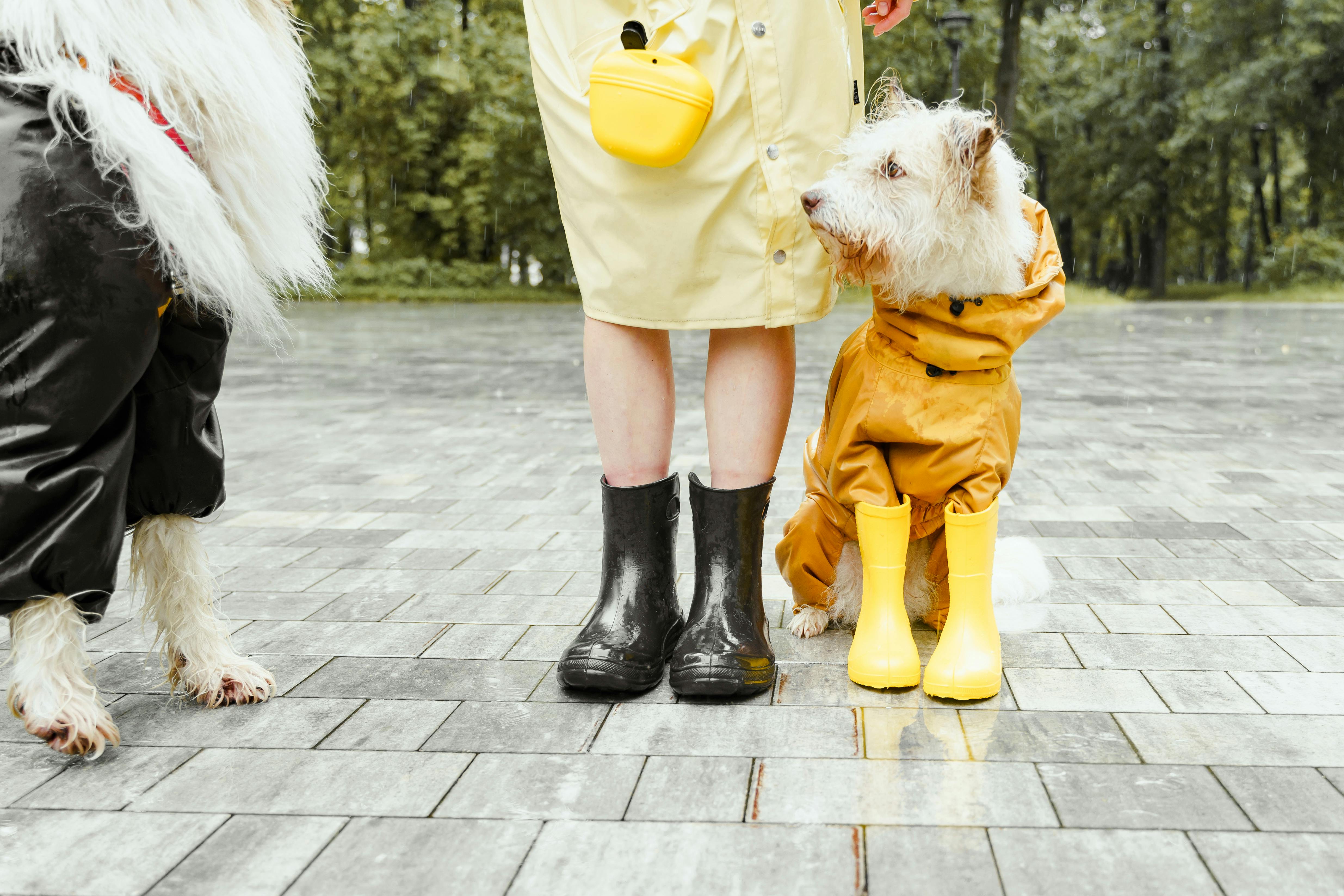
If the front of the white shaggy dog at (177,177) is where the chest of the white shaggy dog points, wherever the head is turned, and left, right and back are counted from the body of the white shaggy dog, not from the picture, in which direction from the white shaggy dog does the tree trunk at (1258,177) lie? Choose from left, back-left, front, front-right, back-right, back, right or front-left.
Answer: left

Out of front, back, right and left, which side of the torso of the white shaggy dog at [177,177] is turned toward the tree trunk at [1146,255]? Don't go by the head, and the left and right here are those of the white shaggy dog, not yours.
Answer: left

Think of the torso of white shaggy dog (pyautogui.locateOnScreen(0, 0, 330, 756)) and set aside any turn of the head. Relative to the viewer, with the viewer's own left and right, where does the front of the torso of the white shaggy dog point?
facing the viewer and to the right of the viewer

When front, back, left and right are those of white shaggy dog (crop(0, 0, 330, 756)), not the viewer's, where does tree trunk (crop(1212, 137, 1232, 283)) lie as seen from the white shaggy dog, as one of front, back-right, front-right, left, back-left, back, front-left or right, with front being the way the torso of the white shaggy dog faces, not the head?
left

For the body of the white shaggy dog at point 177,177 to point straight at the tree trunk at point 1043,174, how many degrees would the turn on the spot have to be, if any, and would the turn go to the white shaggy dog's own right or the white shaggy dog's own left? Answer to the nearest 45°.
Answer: approximately 90° to the white shaggy dog's own left

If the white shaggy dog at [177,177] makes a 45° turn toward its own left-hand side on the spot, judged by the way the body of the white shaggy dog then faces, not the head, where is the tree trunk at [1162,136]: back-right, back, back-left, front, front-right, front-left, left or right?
front-left
